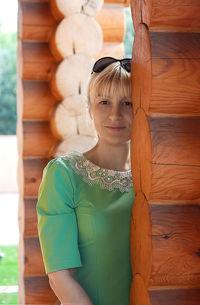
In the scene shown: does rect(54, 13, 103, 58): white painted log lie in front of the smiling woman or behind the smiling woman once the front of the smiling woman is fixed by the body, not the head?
behind

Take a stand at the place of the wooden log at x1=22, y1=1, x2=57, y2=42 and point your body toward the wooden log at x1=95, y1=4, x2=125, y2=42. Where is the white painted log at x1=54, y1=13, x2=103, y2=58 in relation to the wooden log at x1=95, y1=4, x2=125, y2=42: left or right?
right

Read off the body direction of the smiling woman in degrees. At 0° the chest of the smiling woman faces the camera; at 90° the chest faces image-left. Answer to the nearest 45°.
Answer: approximately 315°

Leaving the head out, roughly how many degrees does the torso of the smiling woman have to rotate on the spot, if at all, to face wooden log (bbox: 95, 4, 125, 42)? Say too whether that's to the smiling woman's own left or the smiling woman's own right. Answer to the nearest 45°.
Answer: approximately 135° to the smiling woman's own left
